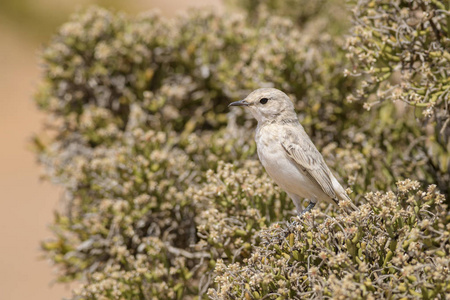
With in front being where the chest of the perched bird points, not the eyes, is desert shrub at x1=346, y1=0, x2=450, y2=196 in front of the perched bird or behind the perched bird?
behind

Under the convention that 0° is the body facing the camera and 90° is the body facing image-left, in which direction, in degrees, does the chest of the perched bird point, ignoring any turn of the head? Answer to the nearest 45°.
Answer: approximately 90°
